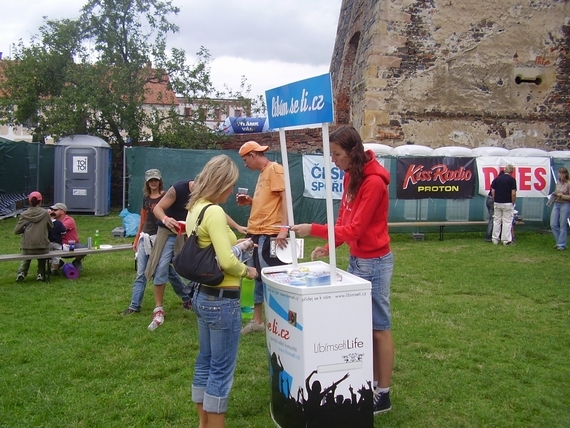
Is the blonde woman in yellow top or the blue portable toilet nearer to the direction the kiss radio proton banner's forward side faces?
the blonde woman in yellow top

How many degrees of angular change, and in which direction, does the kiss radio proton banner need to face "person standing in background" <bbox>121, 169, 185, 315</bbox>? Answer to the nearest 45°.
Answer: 0° — it already faces them

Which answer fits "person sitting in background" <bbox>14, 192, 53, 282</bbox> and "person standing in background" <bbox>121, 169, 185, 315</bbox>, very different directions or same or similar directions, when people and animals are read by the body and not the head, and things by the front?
very different directions

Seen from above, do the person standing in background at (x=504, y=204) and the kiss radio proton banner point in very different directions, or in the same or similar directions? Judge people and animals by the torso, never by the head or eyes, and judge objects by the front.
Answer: very different directions

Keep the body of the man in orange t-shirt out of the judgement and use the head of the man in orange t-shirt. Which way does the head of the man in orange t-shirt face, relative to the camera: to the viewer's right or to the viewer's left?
to the viewer's left

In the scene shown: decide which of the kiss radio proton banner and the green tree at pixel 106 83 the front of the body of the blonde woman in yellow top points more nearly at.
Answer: the kiss radio proton banner

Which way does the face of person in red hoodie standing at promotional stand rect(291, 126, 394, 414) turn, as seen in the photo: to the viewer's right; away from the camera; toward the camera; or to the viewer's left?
to the viewer's left

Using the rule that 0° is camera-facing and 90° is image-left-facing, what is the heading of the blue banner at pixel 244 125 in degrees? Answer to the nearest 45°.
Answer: approximately 0°
